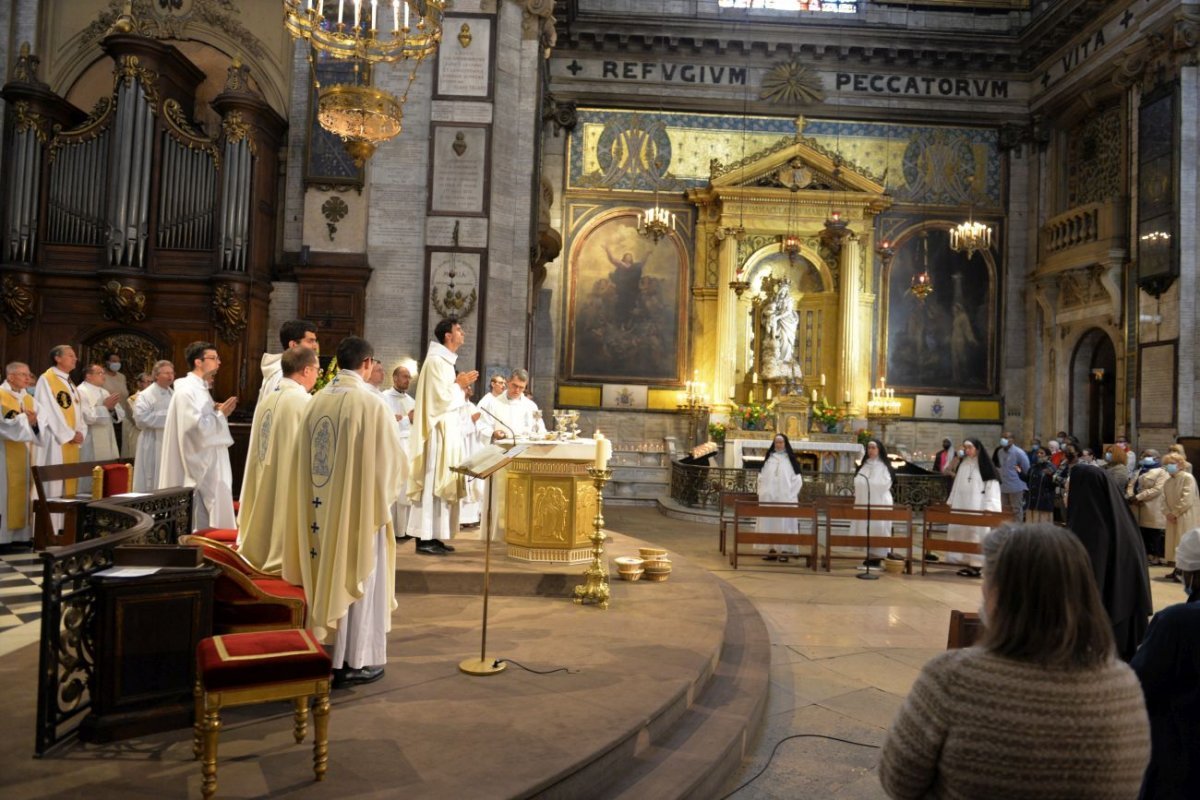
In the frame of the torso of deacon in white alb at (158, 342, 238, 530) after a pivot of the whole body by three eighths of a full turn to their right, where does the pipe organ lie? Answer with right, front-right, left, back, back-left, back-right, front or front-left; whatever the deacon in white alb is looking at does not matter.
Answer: back-right

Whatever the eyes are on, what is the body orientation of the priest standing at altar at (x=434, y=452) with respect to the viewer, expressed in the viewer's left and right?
facing to the right of the viewer

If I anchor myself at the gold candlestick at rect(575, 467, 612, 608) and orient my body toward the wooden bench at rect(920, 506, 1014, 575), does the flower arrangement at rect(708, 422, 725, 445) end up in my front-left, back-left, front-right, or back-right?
front-left

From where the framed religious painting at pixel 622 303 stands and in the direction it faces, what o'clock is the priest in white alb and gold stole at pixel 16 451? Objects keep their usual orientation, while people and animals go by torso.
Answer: The priest in white alb and gold stole is roughly at 1 o'clock from the framed religious painting.

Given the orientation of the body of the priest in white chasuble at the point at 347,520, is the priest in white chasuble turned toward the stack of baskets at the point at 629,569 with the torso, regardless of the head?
yes

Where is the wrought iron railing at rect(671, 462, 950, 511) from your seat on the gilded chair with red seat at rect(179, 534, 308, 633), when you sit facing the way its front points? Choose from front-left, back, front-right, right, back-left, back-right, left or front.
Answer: front-left

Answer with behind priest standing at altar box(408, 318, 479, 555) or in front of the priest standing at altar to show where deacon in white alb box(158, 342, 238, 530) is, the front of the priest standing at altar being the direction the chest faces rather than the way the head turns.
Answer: behind

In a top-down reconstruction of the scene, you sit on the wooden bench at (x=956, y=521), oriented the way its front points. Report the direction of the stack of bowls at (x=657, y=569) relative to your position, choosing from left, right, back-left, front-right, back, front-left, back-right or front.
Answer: front-right

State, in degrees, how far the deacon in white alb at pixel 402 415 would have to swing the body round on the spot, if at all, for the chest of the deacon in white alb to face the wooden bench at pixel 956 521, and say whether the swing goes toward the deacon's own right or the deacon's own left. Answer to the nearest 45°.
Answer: approximately 45° to the deacon's own left

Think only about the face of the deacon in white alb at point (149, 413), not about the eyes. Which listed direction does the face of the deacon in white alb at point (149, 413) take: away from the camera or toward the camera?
toward the camera

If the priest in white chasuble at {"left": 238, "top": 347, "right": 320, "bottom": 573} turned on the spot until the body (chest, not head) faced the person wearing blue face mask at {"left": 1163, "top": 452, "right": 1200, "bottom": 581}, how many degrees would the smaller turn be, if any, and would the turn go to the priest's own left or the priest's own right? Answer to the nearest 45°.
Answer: approximately 45° to the priest's own right

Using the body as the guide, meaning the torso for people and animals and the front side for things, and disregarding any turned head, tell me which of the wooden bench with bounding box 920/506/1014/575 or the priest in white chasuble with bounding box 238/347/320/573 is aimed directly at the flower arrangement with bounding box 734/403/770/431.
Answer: the priest in white chasuble

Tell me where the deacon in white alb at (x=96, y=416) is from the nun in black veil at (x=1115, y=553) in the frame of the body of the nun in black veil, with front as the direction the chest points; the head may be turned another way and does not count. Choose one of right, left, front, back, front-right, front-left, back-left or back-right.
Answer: front-left

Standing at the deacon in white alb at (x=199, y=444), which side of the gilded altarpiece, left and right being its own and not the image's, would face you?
front

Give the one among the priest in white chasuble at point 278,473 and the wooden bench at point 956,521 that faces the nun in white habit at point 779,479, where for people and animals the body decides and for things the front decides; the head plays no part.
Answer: the priest in white chasuble

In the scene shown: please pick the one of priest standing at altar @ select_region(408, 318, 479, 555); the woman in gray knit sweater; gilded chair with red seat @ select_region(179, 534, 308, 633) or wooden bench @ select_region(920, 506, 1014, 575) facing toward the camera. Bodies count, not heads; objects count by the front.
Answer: the wooden bench

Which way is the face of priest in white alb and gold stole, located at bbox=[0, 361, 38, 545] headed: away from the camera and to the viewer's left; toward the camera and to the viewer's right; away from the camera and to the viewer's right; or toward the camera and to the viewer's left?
toward the camera and to the viewer's right

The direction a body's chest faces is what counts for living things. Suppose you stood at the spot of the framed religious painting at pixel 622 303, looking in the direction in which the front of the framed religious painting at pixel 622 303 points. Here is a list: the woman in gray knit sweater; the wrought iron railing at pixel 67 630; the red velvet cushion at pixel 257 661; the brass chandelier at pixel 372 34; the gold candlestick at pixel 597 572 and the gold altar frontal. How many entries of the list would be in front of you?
6

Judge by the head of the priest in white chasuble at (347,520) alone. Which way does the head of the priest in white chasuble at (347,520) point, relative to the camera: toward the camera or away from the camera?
away from the camera

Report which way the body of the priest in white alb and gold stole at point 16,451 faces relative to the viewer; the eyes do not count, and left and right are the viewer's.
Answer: facing the viewer and to the right of the viewer
